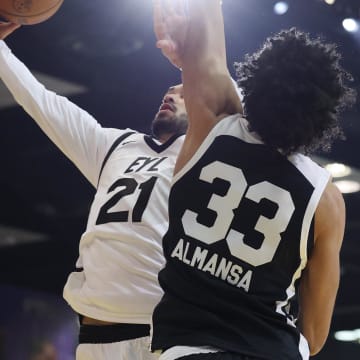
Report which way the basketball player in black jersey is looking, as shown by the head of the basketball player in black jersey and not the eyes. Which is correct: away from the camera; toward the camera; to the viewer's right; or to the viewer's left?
away from the camera

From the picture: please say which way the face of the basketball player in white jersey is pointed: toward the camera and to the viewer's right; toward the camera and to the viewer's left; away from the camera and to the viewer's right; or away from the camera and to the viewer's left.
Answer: toward the camera and to the viewer's left

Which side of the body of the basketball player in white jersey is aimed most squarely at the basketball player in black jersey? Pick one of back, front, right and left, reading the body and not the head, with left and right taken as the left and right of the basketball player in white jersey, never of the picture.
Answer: front

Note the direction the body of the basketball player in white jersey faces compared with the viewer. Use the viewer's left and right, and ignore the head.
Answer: facing the viewer
